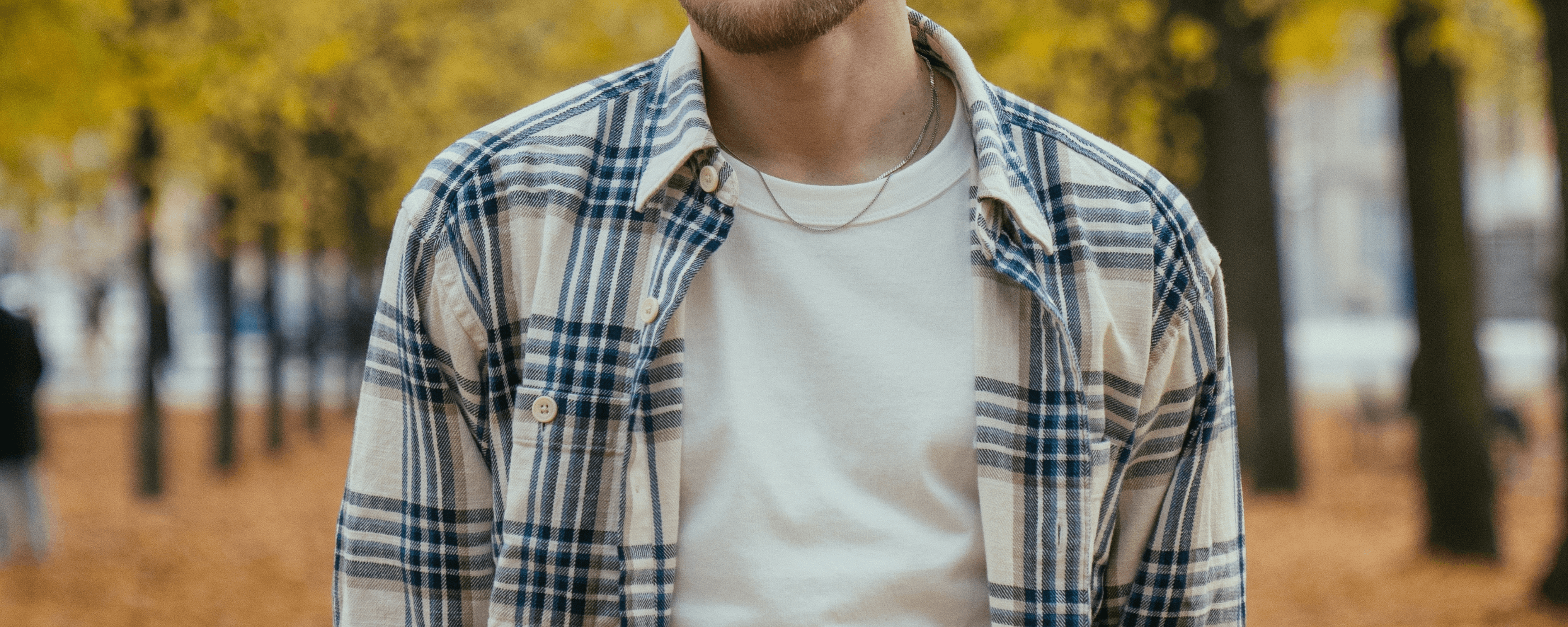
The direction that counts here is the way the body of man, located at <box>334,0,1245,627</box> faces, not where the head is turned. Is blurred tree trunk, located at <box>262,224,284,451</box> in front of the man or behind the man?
behind

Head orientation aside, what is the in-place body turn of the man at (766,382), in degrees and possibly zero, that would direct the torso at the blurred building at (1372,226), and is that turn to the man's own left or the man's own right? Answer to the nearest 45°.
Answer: approximately 135° to the man's own left

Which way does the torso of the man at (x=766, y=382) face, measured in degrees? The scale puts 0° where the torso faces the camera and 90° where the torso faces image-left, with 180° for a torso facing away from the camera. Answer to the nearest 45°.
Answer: approximately 0°

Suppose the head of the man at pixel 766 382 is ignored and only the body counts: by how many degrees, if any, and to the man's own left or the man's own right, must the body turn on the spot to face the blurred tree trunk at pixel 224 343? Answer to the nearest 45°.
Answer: approximately 135° to the man's own right

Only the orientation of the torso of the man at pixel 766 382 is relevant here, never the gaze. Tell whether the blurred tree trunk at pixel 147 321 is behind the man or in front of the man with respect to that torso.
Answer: behind

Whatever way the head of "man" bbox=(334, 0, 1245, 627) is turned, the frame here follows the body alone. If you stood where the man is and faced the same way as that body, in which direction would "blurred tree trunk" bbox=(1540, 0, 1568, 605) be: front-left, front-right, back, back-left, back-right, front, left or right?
back-left
